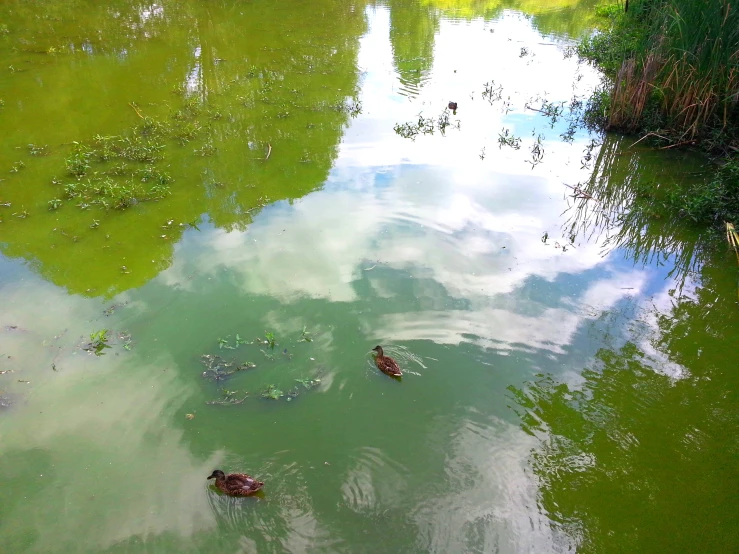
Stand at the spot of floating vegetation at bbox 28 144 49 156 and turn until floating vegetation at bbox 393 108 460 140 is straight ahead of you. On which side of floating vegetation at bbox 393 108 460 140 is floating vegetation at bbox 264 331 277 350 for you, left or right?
right

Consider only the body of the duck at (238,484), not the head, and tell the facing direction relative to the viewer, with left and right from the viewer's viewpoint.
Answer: facing to the left of the viewer

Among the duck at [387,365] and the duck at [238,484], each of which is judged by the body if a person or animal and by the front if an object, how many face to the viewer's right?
0

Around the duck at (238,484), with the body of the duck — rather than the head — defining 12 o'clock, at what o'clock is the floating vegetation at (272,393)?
The floating vegetation is roughly at 4 o'clock from the duck.

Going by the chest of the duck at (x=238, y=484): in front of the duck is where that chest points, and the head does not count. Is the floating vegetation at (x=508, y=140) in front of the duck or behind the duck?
behind

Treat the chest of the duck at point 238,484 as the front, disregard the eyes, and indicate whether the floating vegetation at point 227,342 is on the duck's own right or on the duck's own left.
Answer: on the duck's own right

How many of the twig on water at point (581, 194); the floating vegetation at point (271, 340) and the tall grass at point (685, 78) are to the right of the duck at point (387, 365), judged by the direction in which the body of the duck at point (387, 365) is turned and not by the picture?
2

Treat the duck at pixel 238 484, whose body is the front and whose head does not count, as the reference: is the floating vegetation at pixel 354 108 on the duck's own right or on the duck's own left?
on the duck's own right

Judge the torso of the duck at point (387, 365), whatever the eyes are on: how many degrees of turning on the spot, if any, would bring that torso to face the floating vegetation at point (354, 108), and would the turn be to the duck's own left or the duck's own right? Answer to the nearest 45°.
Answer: approximately 45° to the duck's own right

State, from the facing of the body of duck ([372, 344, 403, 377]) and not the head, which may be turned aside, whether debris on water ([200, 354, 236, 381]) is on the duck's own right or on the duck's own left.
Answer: on the duck's own left

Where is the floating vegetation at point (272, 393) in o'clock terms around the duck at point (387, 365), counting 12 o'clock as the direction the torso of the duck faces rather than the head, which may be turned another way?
The floating vegetation is roughly at 10 o'clock from the duck.

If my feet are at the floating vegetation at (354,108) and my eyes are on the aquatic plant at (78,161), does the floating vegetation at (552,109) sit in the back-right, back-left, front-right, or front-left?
back-left

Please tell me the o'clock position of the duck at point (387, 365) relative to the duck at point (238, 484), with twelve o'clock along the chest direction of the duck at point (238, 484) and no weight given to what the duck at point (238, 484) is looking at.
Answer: the duck at point (387, 365) is roughly at 5 o'clock from the duck at point (238, 484).

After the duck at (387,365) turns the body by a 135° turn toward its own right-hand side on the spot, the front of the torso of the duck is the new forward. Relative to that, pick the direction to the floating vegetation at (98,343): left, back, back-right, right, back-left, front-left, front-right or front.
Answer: back

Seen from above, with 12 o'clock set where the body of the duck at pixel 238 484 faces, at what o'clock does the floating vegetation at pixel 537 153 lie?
The floating vegetation is roughly at 5 o'clock from the duck.

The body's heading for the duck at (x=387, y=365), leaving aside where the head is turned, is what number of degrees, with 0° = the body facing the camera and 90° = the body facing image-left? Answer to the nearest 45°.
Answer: approximately 135°
